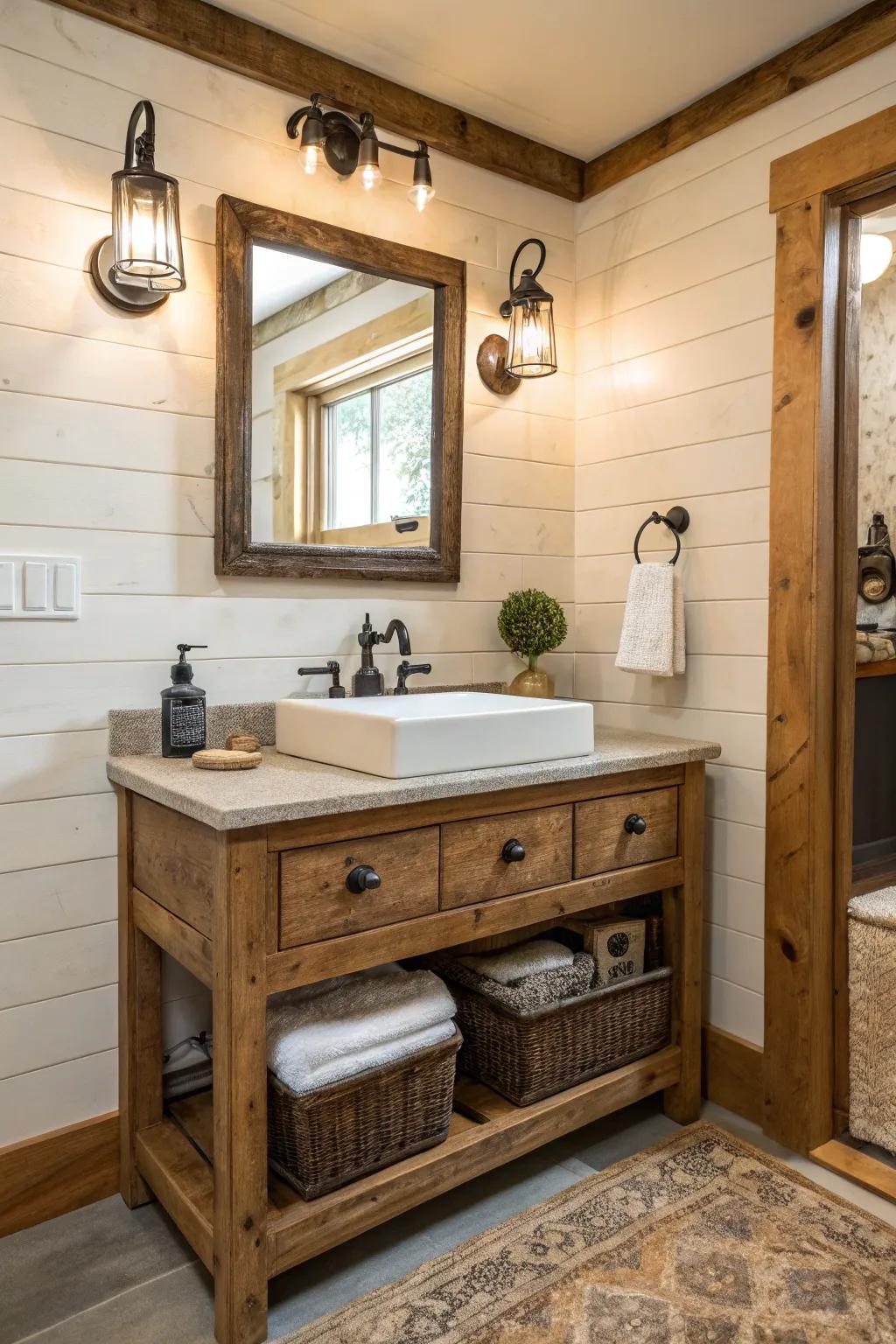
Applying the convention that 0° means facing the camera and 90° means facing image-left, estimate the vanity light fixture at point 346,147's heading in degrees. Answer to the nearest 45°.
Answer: approximately 315°

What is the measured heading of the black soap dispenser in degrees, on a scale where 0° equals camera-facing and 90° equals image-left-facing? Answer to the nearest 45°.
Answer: approximately 315°

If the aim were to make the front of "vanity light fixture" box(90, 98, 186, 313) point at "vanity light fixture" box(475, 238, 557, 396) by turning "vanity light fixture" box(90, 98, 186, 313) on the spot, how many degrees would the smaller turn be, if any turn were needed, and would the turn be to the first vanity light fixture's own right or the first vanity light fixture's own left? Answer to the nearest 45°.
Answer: approximately 45° to the first vanity light fixture's own left

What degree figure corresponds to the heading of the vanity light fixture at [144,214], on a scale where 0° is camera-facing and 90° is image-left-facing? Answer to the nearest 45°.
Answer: approximately 315°

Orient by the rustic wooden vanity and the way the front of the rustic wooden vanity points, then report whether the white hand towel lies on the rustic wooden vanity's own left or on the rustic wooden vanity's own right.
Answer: on the rustic wooden vanity's own left

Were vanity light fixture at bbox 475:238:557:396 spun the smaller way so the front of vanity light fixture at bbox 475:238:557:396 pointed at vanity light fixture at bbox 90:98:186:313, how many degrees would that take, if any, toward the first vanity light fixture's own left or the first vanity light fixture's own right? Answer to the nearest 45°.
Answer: approximately 90° to the first vanity light fixture's own right

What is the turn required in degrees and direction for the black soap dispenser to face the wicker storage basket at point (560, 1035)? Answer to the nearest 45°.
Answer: approximately 45° to its left
